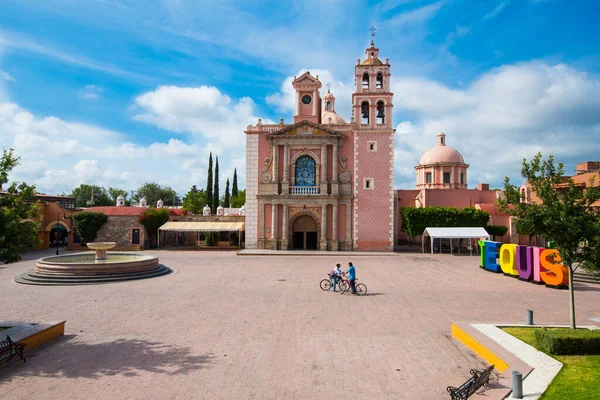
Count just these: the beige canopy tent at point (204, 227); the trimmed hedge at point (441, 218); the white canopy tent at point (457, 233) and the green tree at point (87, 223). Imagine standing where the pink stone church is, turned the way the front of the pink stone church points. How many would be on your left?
2

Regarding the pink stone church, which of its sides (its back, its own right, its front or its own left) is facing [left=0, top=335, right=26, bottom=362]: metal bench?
front

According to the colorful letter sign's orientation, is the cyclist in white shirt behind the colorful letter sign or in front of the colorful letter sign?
in front

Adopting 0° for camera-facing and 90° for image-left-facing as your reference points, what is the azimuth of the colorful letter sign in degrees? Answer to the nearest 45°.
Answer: approximately 45°

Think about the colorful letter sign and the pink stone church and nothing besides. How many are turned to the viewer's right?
0

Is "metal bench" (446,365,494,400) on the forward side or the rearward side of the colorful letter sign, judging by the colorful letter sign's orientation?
on the forward side

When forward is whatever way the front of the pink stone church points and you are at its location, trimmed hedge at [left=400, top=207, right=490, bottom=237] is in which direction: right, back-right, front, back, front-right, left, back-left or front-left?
left

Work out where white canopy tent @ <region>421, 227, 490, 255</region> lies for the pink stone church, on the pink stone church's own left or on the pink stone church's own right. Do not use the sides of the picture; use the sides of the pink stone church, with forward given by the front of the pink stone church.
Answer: on the pink stone church's own left

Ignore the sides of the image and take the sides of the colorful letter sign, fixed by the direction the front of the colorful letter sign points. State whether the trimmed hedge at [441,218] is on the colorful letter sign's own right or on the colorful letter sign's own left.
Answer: on the colorful letter sign's own right

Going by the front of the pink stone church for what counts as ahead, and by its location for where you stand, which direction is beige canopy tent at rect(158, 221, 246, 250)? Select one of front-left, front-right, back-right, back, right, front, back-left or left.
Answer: right

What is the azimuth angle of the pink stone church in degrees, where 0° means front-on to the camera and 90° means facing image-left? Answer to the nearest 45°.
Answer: approximately 0°

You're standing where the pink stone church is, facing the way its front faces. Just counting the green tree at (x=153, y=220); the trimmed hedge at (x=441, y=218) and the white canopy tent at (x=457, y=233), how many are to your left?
2

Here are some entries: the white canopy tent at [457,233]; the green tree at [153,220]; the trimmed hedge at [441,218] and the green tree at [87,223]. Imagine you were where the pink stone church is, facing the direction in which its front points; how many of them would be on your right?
2

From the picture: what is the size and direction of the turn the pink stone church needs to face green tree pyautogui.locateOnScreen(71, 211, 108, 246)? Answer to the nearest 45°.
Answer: approximately 90° to its right

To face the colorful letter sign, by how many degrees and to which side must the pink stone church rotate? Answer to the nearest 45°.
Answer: approximately 45° to its left
